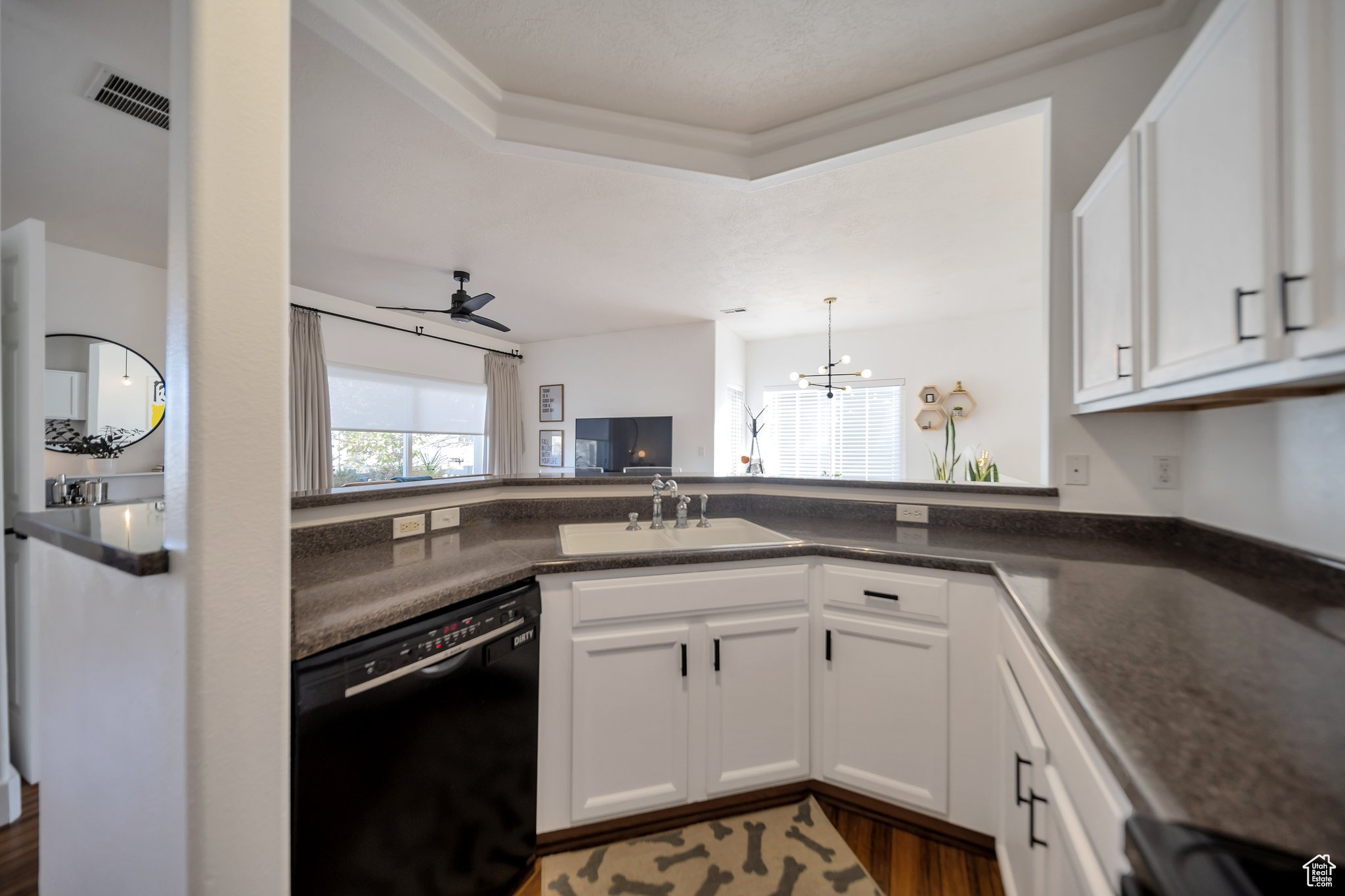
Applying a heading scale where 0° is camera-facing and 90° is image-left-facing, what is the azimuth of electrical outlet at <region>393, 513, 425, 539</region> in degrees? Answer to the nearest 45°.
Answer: approximately 315°

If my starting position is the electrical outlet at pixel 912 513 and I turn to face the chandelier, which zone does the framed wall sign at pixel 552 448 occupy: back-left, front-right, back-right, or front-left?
front-left

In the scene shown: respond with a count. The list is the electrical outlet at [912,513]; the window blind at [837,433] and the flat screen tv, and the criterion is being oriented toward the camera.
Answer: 3

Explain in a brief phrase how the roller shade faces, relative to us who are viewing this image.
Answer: facing the viewer and to the right of the viewer

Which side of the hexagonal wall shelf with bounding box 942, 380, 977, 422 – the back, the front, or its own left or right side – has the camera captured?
front

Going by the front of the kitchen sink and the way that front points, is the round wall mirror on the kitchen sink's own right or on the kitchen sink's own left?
on the kitchen sink's own right

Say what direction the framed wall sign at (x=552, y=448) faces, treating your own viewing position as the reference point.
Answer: facing the viewer

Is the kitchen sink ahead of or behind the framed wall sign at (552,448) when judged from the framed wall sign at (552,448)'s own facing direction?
ahead

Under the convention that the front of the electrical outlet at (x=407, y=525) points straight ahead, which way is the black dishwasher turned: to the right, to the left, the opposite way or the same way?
the same way

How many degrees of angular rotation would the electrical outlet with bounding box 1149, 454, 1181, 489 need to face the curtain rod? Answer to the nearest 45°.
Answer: approximately 90° to its right

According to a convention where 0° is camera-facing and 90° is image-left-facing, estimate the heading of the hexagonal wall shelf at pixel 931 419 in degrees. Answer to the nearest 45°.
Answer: approximately 0°

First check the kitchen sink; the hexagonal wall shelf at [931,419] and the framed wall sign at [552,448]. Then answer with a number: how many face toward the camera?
3

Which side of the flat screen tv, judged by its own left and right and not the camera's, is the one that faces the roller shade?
right

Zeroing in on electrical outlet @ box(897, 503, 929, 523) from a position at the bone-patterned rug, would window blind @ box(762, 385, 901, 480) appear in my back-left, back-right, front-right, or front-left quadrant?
front-left

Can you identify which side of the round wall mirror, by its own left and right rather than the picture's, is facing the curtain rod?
left

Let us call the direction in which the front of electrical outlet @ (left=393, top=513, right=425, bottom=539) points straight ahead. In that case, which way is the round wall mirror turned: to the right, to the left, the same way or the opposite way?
the same way

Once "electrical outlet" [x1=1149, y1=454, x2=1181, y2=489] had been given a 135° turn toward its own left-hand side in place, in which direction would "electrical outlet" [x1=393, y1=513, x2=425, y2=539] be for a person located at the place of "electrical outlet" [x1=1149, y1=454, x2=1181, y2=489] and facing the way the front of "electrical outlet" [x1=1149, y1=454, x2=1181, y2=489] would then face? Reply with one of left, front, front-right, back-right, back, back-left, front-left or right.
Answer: back

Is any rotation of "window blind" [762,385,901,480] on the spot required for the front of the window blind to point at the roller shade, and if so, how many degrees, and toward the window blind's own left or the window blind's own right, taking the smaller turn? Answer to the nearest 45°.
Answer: approximately 45° to the window blind's own right
